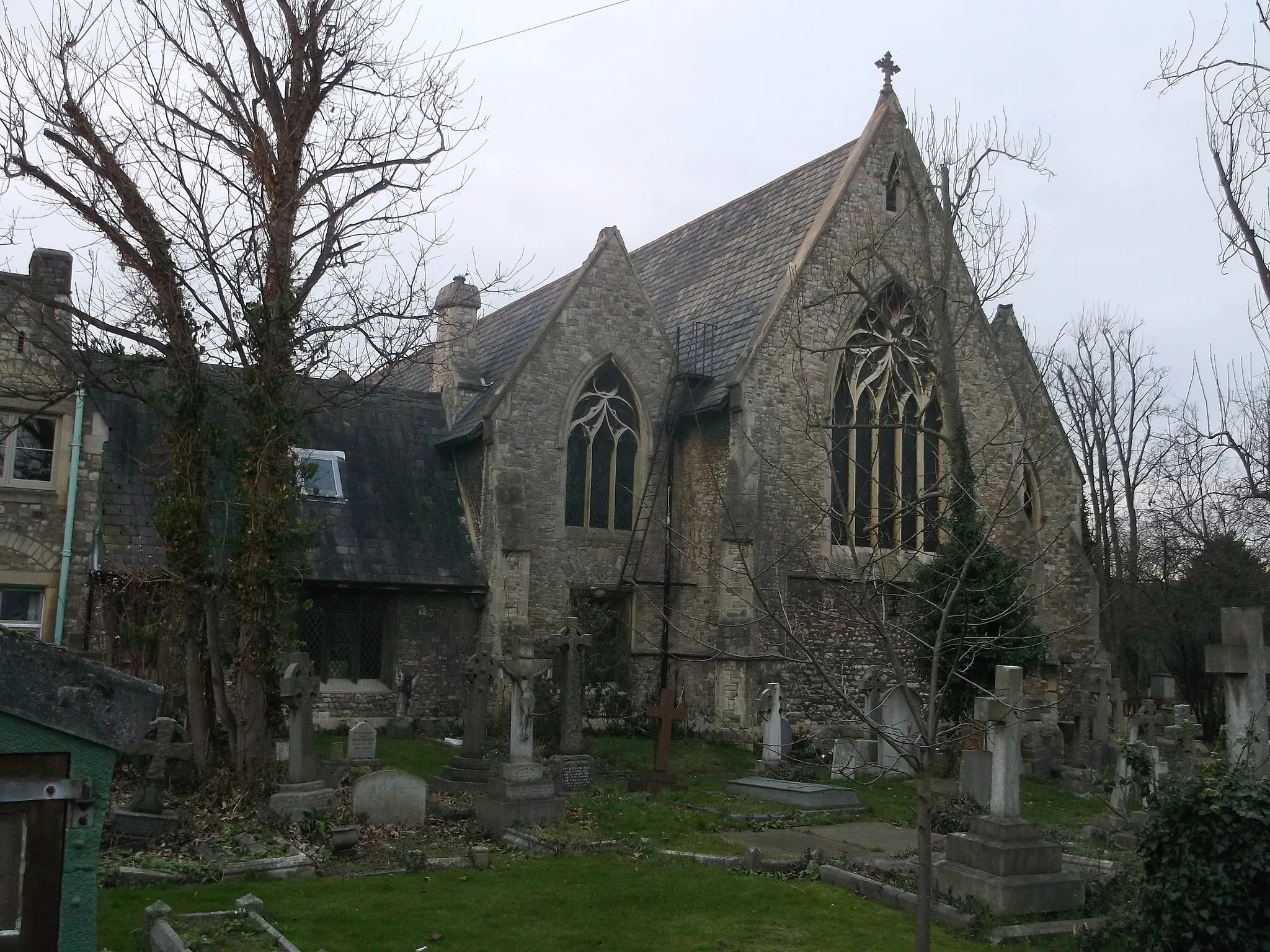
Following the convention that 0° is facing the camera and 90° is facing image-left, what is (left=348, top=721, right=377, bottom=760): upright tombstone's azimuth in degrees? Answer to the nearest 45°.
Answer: approximately 0°

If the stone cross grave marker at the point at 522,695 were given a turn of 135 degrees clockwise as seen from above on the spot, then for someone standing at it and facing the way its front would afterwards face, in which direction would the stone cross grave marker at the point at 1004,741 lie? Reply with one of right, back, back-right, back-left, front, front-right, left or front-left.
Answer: back

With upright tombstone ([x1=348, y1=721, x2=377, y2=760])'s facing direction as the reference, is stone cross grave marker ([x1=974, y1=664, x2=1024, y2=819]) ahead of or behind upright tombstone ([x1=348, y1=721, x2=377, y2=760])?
ahead

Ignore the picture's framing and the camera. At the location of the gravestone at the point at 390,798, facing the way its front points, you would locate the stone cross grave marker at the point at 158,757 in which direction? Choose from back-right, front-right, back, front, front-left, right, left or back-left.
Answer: right

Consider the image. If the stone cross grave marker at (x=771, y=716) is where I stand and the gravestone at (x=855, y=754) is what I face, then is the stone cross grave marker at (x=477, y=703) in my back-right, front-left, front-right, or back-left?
back-right

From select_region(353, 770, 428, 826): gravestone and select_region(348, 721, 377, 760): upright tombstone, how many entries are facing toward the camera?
2

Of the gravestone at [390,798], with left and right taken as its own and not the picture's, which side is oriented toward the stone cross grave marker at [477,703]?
back

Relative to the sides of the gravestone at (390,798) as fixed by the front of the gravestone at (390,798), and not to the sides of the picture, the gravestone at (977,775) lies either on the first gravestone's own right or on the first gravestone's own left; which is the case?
on the first gravestone's own left

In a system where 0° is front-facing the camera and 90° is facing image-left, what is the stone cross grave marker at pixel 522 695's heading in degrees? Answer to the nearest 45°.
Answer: approximately 0°

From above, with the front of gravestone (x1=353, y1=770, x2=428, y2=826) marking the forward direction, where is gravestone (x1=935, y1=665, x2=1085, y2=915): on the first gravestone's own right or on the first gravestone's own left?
on the first gravestone's own left
